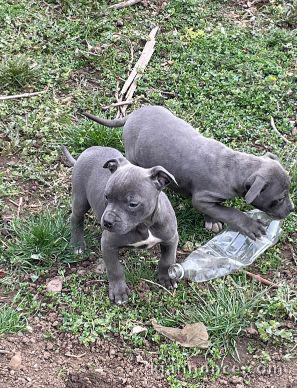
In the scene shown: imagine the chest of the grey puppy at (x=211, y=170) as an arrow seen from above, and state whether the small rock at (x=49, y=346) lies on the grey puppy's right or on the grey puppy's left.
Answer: on the grey puppy's right

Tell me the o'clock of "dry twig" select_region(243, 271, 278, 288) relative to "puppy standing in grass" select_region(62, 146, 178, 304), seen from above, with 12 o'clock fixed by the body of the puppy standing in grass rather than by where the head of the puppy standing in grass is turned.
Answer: The dry twig is roughly at 10 o'clock from the puppy standing in grass.

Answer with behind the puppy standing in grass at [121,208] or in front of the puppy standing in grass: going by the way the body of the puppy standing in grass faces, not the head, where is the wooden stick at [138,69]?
behind

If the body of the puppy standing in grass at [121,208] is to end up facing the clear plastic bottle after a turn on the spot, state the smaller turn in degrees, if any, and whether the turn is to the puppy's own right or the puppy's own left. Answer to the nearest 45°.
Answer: approximately 90° to the puppy's own left

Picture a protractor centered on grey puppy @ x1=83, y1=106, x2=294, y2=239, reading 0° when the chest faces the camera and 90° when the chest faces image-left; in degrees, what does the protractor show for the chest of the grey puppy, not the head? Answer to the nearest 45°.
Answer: approximately 315°

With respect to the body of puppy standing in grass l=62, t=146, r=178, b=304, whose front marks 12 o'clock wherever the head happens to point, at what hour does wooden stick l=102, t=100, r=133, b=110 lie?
The wooden stick is roughly at 7 o'clock from the puppy standing in grass.

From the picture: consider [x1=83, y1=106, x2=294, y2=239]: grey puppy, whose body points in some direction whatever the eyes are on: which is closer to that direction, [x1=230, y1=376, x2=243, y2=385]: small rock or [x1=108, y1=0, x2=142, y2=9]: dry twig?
the small rock

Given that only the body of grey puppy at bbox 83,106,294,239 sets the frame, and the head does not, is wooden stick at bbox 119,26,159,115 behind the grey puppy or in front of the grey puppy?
behind

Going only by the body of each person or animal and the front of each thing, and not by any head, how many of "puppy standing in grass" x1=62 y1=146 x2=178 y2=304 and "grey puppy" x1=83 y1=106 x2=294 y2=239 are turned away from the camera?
0

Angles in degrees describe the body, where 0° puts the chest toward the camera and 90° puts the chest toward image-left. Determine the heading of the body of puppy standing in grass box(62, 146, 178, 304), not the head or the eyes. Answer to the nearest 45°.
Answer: approximately 315°

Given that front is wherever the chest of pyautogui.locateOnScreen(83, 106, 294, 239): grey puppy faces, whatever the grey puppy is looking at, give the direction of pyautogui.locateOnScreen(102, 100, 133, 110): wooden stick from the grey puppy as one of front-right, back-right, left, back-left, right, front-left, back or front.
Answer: back
